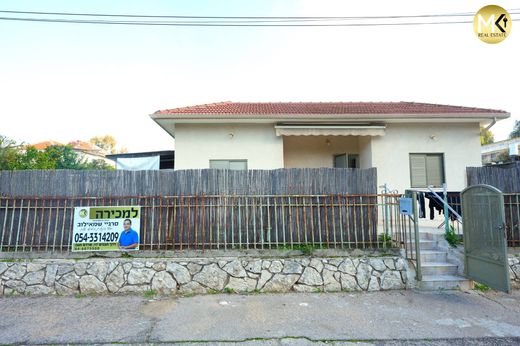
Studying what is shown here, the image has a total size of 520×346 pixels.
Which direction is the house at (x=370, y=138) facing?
toward the camera

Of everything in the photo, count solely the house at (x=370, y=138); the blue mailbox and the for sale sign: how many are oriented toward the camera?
3

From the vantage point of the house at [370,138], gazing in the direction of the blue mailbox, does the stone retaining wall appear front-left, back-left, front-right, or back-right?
front-right

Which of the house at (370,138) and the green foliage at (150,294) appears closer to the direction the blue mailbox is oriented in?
the green foliage

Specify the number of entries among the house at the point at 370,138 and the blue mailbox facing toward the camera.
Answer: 2

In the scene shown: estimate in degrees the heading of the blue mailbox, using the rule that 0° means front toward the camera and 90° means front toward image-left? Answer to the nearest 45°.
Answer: approximately 0°

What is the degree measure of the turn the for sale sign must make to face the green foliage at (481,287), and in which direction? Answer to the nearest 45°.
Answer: approximately 45° to its left

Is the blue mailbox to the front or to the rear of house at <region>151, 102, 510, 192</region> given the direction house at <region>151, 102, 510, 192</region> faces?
to the front

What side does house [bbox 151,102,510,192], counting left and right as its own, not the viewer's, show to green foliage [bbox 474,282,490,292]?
front

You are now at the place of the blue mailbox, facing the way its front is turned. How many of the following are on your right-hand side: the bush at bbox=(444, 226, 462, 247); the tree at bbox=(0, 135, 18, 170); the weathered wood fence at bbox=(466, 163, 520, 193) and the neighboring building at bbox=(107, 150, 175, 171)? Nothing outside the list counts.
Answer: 2

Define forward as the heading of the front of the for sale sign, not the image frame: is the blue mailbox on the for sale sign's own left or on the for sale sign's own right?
on the for sale sign's own left

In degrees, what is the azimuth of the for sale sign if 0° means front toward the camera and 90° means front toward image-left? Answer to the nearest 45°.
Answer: approximately 0°

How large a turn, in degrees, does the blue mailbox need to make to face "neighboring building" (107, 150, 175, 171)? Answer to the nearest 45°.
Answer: approximately 90° to its right
